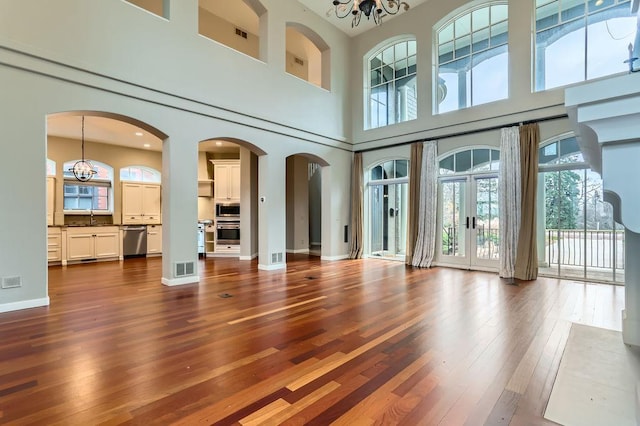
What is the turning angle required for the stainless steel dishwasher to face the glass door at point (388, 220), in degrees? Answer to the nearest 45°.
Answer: approximately 45° to its left

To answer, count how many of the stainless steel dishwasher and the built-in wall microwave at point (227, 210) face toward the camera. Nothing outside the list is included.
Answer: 2

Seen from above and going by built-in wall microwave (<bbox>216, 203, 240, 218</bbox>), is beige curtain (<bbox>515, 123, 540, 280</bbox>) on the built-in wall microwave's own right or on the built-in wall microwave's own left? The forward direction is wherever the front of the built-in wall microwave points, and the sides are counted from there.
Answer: on the built-in wall microwave's own left

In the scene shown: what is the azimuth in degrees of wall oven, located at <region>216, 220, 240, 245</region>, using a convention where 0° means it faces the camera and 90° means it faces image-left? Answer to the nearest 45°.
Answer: approximately 0°

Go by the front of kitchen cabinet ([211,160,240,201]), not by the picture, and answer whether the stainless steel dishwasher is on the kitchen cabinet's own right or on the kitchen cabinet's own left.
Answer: on the kitchen cabinet's own right

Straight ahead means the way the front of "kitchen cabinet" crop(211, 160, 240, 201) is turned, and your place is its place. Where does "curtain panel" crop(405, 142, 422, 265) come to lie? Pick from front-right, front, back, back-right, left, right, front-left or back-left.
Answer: front-left

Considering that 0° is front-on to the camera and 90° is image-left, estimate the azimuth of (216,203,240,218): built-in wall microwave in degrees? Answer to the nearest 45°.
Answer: approximately 0°

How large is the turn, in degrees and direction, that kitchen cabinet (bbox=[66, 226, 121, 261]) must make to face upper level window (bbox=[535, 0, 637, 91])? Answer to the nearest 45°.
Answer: approximately 45° to its left

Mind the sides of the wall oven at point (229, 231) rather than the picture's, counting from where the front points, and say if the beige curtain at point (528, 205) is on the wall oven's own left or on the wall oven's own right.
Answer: on the wall oven's own left
